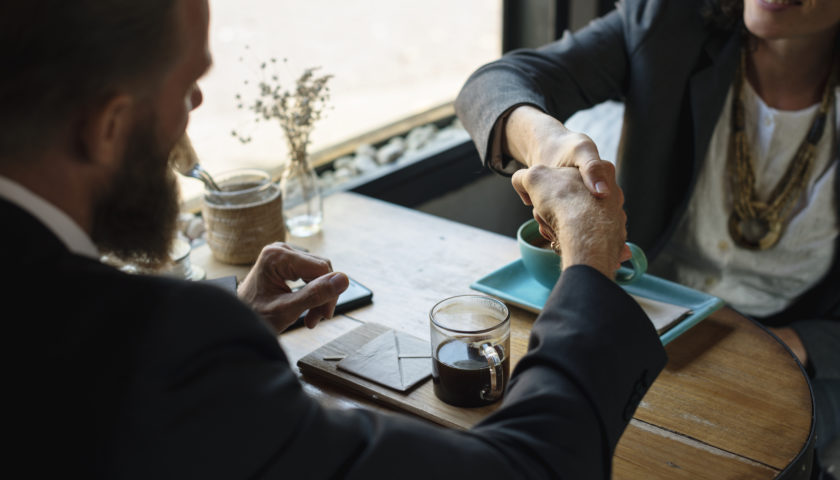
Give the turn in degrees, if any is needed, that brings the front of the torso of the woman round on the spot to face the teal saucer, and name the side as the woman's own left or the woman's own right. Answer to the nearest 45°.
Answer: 0° — they already face it

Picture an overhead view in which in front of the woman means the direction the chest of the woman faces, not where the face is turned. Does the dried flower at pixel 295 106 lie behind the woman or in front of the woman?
in front

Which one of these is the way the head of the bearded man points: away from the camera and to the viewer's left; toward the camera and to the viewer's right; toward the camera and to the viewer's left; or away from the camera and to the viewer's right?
away from the camera and to the viewer's right

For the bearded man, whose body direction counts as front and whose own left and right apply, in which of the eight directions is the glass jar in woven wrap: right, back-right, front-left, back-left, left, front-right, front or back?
front-left

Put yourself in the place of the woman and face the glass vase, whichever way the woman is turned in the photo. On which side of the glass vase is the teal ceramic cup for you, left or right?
left

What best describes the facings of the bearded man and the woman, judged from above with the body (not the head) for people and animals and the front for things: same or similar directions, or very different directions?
very different directions

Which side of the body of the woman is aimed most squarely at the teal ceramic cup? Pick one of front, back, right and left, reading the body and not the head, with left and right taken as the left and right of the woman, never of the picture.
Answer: front

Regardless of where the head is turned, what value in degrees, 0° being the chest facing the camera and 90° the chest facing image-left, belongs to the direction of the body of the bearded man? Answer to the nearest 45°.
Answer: approximately 225°

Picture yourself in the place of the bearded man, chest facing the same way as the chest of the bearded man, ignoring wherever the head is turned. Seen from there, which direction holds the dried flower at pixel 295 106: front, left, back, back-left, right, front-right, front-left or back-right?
front-left

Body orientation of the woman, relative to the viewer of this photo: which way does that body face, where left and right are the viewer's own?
facing the viewer and to the left of the viewer

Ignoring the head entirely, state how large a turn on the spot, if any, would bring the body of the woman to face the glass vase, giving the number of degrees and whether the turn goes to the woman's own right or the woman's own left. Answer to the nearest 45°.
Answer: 0° — they already face it
